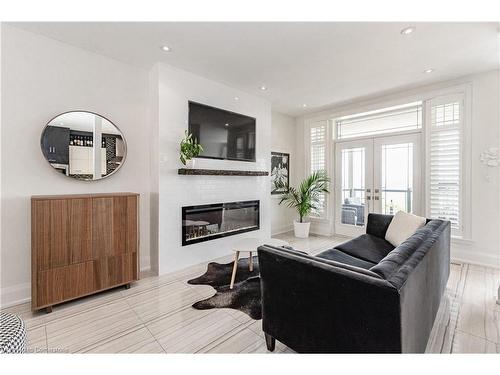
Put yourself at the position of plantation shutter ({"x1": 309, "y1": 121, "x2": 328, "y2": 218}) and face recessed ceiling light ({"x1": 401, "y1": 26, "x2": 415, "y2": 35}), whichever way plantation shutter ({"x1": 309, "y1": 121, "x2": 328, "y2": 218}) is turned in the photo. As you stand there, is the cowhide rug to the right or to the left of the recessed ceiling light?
right

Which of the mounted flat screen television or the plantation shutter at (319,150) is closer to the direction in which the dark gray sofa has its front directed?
the mounted flat screen television

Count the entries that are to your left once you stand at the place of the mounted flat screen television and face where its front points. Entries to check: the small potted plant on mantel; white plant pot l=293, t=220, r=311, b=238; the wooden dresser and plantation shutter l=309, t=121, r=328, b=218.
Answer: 2

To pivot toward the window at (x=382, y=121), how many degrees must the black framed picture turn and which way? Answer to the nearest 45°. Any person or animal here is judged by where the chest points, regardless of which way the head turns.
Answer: approximately 45° to its left

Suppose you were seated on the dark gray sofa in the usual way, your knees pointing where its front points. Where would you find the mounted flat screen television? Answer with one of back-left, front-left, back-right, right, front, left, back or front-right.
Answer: front

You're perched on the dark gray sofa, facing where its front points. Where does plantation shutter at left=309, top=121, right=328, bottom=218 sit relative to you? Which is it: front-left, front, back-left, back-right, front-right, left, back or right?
front-right

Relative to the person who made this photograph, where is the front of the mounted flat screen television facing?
facing the viewer and to the right of the viewer

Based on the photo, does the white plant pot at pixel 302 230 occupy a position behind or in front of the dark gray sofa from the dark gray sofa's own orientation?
in front

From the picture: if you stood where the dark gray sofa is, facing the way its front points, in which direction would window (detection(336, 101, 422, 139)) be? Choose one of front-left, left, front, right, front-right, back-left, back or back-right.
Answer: front-right

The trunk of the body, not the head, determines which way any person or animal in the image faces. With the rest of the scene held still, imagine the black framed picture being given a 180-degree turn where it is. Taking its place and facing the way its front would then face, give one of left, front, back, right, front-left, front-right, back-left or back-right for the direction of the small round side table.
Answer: back-left

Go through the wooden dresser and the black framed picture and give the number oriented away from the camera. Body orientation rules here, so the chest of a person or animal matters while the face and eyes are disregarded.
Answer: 0

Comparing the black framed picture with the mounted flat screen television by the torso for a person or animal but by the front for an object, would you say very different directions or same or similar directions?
same or similar directions

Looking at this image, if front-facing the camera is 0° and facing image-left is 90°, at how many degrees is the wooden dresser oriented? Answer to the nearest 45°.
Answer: approximately 315°

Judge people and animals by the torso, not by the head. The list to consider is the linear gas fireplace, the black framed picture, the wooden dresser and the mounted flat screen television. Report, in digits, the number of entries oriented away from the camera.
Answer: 0

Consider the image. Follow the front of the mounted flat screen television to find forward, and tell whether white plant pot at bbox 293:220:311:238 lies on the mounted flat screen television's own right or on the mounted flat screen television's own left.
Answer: on the mounted flat screen television's own left

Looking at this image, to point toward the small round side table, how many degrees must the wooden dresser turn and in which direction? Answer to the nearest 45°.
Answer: approximately 45° to its left

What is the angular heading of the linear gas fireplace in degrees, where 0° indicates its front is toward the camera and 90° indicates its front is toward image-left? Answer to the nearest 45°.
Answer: approximately 315°

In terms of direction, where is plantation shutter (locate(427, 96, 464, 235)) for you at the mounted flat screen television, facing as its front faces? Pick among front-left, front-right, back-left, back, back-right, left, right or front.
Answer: front-left

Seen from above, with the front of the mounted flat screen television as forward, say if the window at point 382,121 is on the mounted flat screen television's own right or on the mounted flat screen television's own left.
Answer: on the mounted flat screen television's own left

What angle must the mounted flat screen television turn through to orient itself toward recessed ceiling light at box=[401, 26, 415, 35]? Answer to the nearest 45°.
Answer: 0° — it already faces it
